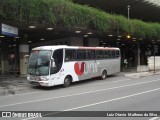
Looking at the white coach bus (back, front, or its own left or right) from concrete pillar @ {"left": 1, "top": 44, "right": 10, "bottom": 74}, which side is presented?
right

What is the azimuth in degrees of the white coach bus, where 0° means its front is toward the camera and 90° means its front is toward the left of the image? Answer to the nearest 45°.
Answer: approximately 45°

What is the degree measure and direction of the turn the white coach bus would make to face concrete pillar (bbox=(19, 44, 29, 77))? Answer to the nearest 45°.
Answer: approximately 90° to its right
